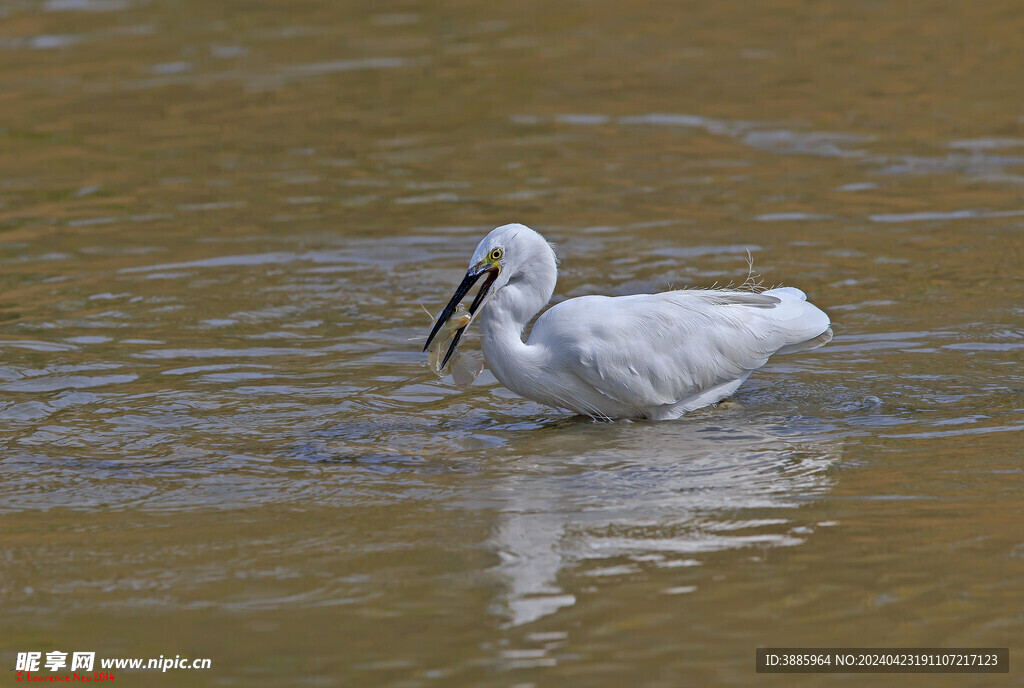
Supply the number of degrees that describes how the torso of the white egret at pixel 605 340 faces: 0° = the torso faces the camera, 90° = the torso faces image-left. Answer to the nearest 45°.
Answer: approximately 90°
